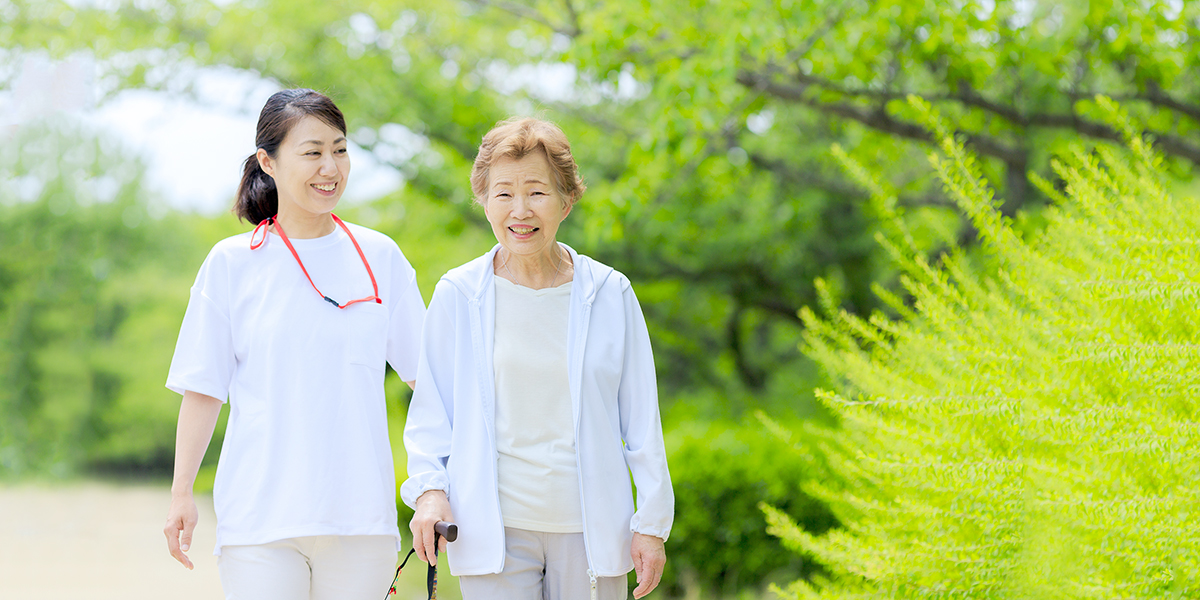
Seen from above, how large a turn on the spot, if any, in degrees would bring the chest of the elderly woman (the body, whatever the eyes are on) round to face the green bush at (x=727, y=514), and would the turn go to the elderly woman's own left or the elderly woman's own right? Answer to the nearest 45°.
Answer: approximately 180°

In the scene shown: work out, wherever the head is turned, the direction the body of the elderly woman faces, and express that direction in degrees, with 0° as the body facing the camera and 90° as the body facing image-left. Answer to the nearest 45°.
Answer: approximately 0°

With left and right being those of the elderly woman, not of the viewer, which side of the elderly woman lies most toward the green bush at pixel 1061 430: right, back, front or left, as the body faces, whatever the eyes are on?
left

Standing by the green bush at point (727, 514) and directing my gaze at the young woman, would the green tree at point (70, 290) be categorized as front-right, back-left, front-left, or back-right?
back-right

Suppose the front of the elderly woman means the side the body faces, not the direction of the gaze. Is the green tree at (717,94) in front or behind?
behind
